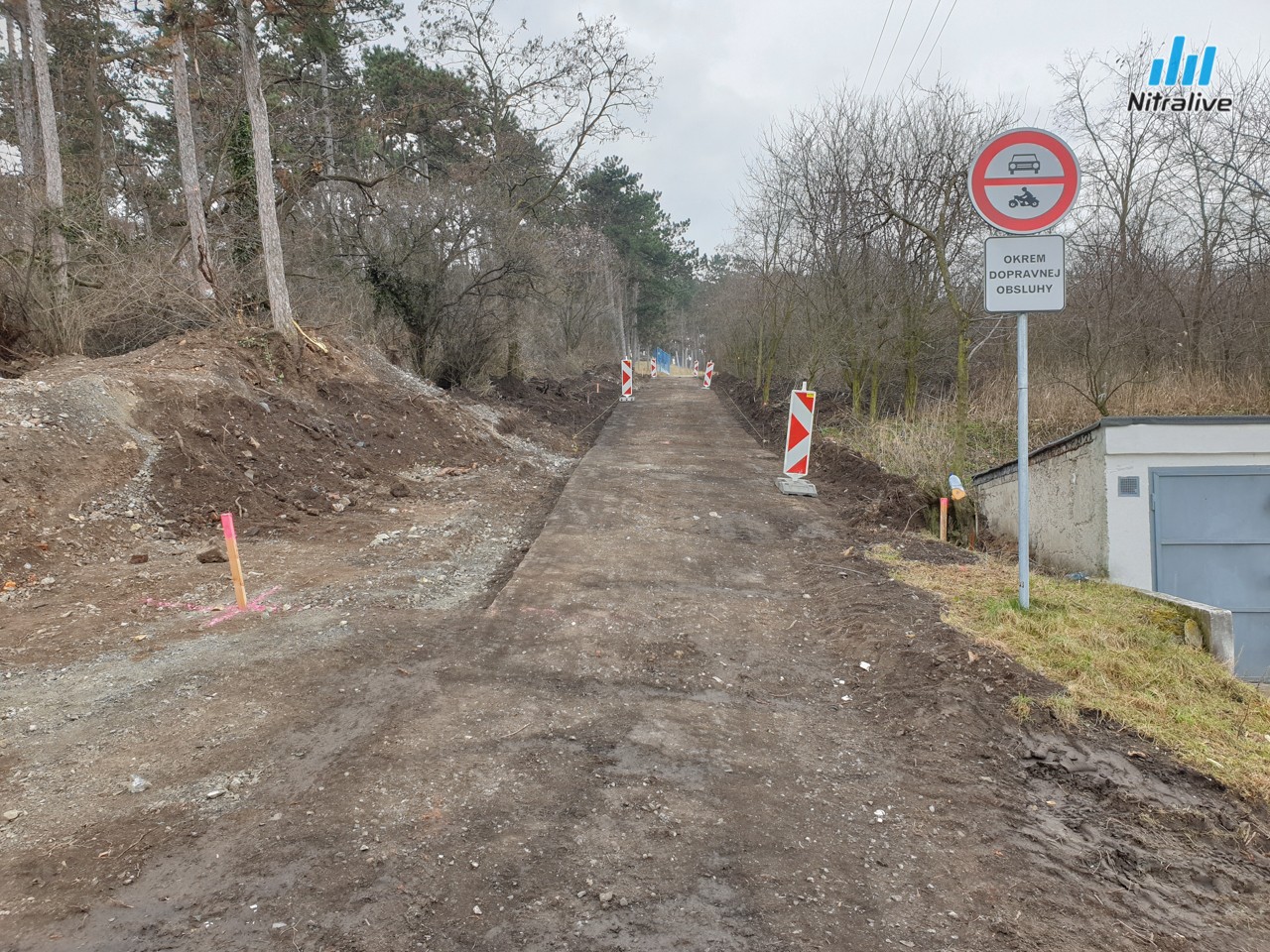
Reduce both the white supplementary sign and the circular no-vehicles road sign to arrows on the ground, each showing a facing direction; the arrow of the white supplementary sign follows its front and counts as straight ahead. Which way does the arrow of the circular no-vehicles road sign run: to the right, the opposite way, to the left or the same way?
the same way

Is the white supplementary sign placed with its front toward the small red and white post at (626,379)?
no

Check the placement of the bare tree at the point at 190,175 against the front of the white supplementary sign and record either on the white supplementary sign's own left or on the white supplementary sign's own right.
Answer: on the white supplementary sign's own right

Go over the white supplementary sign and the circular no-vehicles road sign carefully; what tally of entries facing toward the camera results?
2

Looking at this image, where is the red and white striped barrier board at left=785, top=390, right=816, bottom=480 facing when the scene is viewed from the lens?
facing the viewer

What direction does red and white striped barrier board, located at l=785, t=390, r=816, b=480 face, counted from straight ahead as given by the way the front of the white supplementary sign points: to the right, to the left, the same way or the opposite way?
the same way

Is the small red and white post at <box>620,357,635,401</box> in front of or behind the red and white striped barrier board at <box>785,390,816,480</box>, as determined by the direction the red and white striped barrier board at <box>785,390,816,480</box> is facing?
behind

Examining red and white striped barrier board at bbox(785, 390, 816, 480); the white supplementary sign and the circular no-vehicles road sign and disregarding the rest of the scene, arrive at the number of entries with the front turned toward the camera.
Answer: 3

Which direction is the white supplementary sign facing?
toward the camera

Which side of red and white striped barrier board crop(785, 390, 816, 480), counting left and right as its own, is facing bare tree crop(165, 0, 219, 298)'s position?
right

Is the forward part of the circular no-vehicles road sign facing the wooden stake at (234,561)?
no

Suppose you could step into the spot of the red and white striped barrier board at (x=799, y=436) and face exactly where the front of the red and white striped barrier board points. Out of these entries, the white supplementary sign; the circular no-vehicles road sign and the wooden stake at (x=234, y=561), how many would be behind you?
0

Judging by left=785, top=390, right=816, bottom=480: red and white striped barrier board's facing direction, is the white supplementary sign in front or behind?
in front

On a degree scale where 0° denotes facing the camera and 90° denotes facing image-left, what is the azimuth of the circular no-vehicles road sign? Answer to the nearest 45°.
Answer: approximately 0°

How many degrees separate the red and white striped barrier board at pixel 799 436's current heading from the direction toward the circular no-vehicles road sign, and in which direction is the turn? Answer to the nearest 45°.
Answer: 0° — it already faces it

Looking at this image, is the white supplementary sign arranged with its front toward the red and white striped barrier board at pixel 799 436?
no
